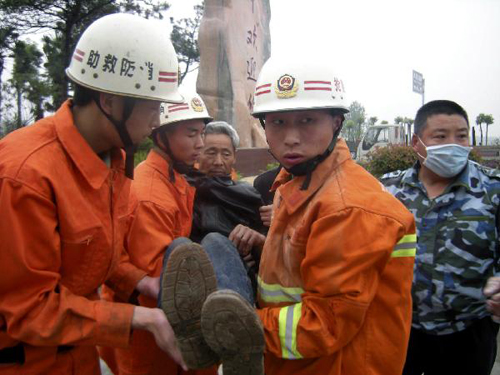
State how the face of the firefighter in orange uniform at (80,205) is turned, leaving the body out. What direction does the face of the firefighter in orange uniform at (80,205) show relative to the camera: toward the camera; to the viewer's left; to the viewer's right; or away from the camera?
to the viewer's right

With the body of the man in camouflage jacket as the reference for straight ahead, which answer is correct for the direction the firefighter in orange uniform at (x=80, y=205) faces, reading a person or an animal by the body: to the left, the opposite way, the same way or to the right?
to the left

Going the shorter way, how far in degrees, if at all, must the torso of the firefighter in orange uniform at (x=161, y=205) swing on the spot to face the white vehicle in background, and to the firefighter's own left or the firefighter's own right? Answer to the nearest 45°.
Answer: approximately 90° to the firefighter's own left

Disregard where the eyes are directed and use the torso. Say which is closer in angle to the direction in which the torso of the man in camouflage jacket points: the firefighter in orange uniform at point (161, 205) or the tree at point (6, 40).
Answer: the firefighter in orange uniform

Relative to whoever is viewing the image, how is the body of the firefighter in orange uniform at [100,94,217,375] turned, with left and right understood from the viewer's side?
facing the viewer and to the right of the viewer

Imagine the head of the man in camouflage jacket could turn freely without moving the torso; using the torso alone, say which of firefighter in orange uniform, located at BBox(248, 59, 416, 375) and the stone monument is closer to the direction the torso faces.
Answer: the firefighter in orange uniform

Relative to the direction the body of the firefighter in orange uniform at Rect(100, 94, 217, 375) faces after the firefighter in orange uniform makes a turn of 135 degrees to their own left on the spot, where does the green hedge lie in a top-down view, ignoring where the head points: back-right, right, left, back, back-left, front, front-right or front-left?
front-right

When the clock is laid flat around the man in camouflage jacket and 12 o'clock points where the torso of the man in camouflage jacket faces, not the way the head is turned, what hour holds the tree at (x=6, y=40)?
The tree is roughly at 4 o'clock from the man in camouflage jacket.

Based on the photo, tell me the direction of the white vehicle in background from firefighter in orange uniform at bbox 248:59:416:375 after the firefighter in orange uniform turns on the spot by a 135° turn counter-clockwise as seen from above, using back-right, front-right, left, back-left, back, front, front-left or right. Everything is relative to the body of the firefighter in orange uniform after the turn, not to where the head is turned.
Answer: left

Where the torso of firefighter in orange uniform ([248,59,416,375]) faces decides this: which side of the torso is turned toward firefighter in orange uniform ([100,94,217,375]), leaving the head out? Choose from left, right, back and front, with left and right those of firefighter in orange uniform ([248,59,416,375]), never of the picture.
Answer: right

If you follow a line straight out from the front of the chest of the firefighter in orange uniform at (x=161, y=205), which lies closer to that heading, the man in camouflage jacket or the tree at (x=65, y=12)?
the man in camouflage jacket

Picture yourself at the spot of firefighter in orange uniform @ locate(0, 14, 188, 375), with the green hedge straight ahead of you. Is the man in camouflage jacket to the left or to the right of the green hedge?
right

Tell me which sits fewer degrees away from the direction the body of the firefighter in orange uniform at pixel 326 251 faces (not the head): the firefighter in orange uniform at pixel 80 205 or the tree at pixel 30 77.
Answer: the firefighter in orange uniform

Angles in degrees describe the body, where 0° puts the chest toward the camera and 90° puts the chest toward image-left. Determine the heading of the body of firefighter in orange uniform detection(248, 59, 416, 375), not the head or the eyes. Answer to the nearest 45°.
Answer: approximately 45°

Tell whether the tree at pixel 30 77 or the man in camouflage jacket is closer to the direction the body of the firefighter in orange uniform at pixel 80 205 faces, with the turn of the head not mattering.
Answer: the man in camouflage jacket

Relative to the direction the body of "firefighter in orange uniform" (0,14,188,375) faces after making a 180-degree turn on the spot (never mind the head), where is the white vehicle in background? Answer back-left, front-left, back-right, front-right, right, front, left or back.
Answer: right
